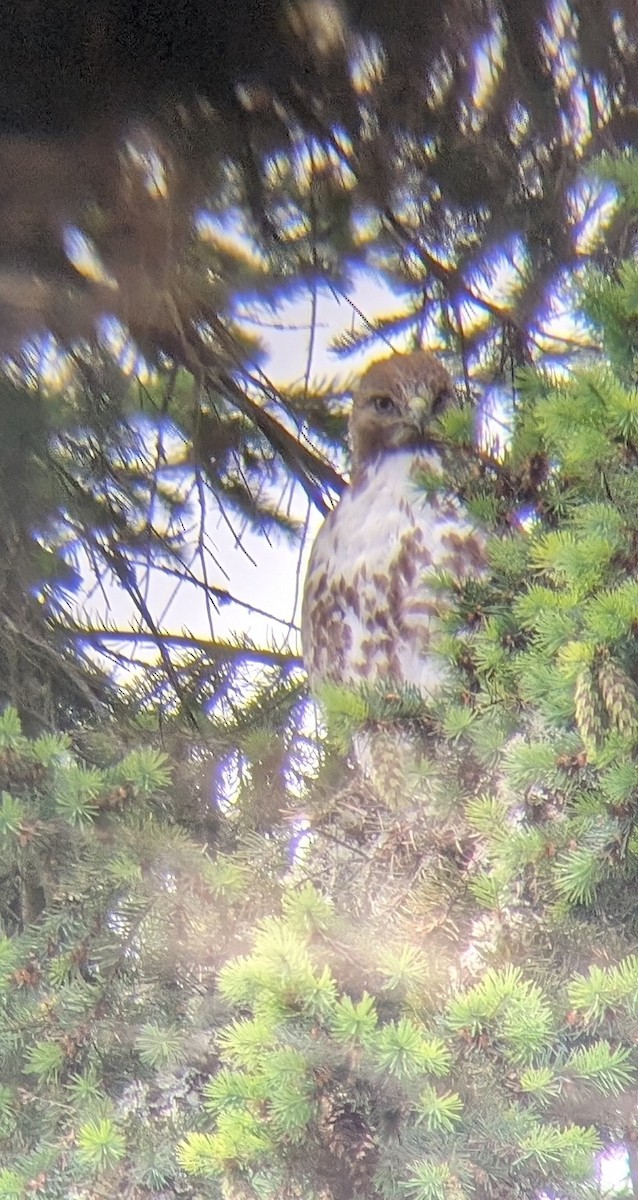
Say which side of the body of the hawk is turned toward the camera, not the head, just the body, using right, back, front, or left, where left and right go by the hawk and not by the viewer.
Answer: front
